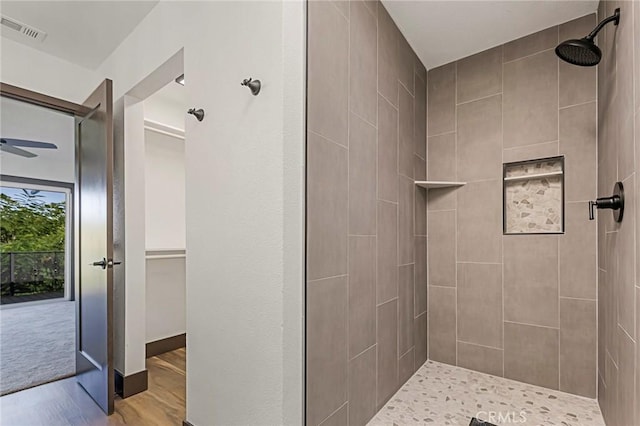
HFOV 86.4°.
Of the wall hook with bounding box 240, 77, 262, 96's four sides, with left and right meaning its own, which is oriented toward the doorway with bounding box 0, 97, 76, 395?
right

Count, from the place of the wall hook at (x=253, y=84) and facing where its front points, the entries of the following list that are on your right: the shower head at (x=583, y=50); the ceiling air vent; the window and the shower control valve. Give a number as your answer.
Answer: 2

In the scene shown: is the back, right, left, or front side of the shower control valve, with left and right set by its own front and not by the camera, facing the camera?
left

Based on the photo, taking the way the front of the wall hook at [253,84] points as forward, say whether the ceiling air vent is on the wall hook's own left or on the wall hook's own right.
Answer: on the wall hook's own right

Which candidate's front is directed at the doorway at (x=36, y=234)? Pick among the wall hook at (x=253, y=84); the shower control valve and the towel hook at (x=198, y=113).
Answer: the shower control valve

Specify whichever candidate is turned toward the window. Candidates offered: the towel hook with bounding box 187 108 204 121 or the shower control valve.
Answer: the shower control valve

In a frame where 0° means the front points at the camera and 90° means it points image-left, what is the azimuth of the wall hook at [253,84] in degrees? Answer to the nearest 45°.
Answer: approximately 45°

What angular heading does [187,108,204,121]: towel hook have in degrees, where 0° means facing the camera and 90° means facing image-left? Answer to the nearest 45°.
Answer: approximately 45°

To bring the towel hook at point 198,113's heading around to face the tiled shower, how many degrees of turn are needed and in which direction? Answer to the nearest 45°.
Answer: approximately 135° to its left

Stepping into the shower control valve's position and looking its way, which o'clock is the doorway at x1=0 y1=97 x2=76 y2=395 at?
The doorway is roughly at 12 o'clock from the shower control valve.
